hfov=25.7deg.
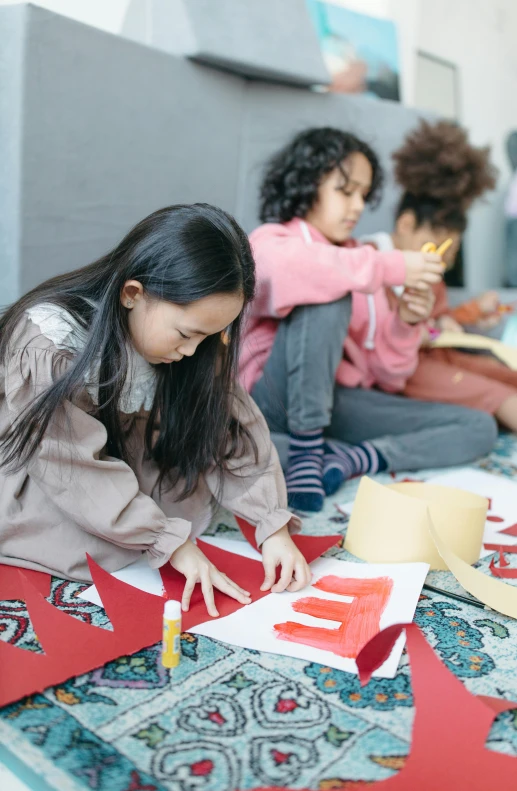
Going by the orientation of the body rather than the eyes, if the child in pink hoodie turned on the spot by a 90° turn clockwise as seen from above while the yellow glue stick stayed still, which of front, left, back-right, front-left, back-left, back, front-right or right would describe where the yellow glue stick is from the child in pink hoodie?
front-left

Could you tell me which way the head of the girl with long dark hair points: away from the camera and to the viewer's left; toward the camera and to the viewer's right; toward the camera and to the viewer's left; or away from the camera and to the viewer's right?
toward the camera and to the viewer's right

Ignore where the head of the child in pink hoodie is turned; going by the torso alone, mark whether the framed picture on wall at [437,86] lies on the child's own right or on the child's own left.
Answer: on the child's own left

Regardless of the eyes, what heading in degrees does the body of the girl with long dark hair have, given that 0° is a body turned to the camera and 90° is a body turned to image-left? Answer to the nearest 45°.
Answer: approximately 315°

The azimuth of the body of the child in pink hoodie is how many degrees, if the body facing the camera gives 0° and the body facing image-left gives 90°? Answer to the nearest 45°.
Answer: approximately 315°

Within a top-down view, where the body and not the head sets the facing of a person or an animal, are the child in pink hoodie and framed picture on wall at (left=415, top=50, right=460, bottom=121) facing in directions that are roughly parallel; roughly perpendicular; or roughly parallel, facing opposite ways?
roughly perpendicular

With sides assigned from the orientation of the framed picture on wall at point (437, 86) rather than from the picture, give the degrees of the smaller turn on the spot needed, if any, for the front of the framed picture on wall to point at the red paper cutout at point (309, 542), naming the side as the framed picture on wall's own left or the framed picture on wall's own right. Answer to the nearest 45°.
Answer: approximately 45° to the framed picture on wall's own left

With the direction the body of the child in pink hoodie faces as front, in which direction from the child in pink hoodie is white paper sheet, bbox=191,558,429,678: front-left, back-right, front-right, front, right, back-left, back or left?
front-right
